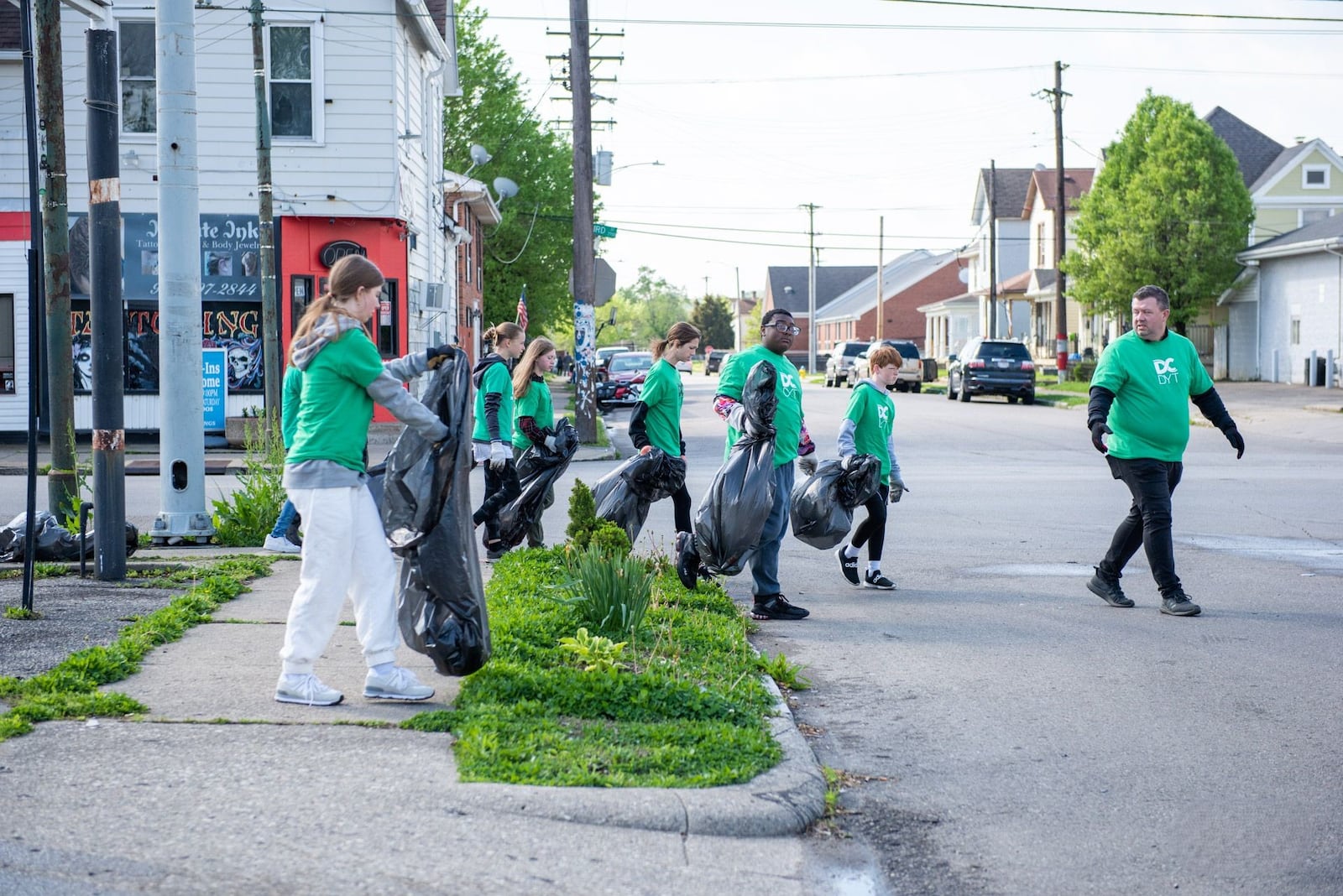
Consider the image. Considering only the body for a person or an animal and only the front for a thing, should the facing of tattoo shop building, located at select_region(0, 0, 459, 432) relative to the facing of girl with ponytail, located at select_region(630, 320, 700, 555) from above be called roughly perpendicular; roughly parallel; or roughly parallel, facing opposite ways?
roughly perpendicular

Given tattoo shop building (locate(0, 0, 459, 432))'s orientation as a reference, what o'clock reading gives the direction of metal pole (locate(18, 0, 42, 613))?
The metal pole is roughly at 12 o'clock from the tattoo shop building.

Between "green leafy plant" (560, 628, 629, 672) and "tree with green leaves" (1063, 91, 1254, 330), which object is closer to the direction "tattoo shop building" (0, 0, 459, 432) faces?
the green leafy plant

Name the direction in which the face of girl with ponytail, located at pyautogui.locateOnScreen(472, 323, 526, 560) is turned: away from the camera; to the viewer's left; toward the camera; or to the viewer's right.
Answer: to the viewer's right

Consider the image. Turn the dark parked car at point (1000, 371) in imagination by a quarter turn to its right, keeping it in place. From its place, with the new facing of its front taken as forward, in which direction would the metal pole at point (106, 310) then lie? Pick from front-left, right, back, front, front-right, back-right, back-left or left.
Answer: right

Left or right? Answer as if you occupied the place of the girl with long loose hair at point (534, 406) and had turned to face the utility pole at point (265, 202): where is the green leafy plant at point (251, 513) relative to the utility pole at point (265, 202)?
left

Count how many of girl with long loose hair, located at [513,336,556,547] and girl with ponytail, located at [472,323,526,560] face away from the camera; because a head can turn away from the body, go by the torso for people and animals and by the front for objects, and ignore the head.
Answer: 0

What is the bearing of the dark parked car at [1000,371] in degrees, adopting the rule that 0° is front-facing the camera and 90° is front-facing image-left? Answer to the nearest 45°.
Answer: approximately 180°

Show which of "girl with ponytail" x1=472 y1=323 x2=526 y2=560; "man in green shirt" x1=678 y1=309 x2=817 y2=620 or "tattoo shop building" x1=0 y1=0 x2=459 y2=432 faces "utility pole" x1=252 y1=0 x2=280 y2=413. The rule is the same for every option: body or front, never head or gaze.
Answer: the tattoo shop building

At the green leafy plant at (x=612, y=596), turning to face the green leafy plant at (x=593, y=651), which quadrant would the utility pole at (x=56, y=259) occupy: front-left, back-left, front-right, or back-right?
back-right
